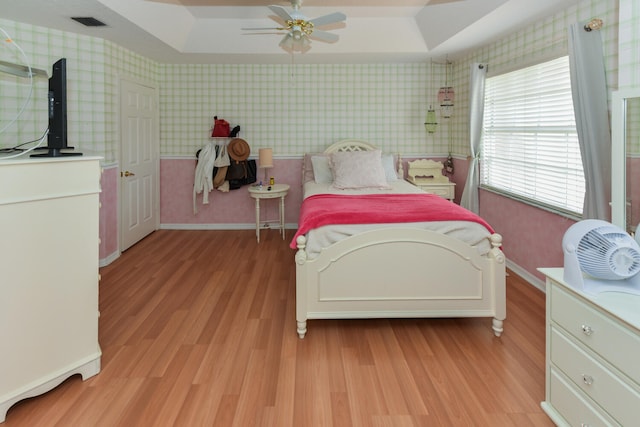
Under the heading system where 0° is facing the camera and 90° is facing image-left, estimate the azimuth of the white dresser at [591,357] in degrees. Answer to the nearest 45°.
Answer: approximately 45°

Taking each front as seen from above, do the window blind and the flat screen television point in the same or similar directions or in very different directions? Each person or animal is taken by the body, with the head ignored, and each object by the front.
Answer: very different directions

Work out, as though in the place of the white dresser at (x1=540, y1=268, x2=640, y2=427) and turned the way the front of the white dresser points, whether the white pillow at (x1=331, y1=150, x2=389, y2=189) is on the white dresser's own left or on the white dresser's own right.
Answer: on the white dresser's own right

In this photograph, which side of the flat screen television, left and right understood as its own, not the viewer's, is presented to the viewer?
right

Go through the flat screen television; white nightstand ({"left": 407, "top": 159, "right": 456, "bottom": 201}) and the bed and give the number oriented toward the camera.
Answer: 2

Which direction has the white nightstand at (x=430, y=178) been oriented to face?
toward the camera

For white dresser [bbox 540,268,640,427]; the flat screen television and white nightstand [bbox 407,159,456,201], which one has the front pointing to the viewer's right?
the flat screen television

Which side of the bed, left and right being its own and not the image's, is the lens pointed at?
front
